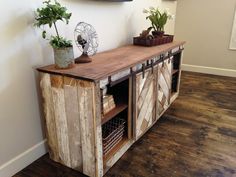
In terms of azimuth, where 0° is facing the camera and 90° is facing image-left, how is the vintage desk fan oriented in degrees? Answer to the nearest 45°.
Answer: approximately 315°

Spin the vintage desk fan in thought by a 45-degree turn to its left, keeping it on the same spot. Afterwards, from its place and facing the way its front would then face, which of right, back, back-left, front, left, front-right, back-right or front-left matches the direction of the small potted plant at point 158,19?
front-left
